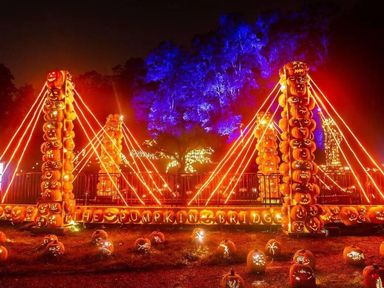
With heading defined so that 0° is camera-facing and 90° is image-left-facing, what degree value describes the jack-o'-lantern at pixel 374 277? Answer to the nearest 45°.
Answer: approximately 315°

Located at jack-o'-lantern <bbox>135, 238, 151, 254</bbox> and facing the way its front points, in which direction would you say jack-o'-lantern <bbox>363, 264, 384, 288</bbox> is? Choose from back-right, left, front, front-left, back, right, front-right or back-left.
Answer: front-left

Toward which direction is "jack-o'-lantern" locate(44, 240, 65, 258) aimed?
toward the camera

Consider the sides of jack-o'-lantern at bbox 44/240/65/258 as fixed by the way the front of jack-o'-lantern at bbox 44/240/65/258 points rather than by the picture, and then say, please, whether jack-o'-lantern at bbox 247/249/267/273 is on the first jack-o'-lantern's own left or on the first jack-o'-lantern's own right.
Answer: on the first jack-o'-lantern's own left

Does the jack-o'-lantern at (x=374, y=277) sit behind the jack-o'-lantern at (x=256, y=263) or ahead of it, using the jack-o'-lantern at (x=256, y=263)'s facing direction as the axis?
ahead

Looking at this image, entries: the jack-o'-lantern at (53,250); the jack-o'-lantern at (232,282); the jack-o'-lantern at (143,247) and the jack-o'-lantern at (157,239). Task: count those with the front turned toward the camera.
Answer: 4

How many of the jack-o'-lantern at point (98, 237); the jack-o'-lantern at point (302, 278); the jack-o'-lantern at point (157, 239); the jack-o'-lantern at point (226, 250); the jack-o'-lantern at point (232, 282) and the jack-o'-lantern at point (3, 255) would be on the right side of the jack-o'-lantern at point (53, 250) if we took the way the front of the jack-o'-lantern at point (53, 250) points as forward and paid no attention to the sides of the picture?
1

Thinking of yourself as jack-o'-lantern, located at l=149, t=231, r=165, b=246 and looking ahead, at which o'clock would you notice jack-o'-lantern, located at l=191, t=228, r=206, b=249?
jack-o'-lantern, located at l=191, t=228, r=206, b=249 is roughly at 9 o'clock from jack-o'-lantern, located at l=149, t=231, r=165, b=246.

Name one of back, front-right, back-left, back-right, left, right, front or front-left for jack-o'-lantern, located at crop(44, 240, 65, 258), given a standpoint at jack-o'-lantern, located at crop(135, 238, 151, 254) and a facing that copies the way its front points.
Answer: right

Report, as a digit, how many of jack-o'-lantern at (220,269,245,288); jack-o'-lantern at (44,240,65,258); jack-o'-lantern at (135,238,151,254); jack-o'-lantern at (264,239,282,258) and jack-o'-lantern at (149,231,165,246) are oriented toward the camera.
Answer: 5

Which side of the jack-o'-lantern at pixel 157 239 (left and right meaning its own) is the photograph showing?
front

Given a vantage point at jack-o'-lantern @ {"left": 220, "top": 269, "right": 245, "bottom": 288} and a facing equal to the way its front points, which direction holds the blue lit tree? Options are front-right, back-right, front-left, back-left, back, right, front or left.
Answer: back

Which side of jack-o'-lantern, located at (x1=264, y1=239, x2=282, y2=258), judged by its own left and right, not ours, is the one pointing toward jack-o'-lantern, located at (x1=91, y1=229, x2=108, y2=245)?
right

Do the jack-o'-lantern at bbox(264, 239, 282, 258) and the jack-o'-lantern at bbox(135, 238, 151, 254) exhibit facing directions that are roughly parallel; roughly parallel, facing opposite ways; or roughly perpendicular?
roughly parallel

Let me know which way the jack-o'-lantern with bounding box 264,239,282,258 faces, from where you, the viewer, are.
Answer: facing the viewer

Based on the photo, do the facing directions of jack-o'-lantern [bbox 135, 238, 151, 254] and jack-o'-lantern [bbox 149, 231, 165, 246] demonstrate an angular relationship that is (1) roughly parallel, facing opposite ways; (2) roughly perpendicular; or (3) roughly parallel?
roughly parallel

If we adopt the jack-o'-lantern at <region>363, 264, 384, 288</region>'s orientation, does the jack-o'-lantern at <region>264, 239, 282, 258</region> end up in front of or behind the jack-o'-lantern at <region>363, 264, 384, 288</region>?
behind
